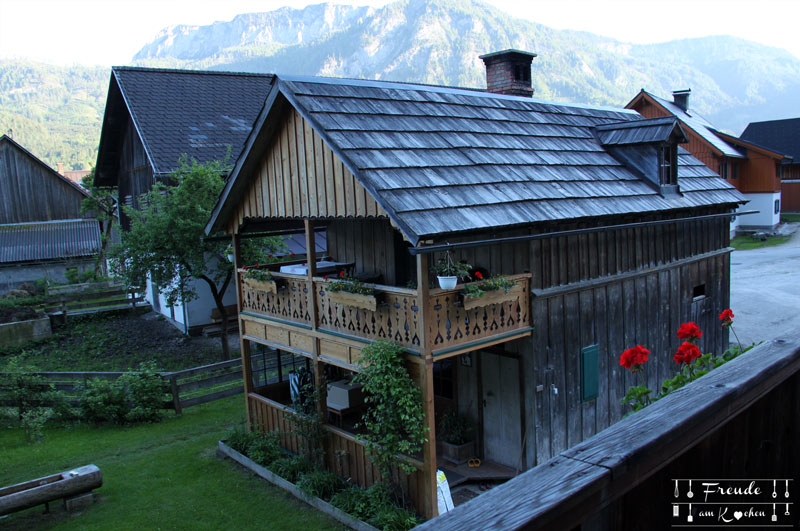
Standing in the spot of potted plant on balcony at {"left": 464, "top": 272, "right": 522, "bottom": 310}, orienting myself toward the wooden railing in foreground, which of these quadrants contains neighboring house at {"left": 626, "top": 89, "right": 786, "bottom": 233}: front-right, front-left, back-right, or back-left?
back-left

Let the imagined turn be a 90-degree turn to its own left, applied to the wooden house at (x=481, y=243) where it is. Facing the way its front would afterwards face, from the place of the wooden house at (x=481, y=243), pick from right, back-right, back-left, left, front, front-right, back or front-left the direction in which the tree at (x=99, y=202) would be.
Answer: back

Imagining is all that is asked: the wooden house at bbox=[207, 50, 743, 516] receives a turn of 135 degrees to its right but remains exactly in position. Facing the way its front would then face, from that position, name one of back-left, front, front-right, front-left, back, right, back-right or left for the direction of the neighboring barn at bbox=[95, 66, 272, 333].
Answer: front-left

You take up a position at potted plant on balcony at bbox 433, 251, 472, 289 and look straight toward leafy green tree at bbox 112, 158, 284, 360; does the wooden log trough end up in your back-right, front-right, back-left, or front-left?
front-left

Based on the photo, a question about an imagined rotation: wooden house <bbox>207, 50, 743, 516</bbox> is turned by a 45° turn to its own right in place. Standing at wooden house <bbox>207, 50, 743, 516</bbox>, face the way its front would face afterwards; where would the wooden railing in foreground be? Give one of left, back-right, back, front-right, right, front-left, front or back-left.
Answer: left

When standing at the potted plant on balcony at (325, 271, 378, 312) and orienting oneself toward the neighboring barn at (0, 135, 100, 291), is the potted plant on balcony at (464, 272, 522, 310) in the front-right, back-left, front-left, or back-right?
back-right

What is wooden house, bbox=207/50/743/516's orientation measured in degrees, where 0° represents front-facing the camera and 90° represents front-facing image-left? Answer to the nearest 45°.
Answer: approximately 45°
